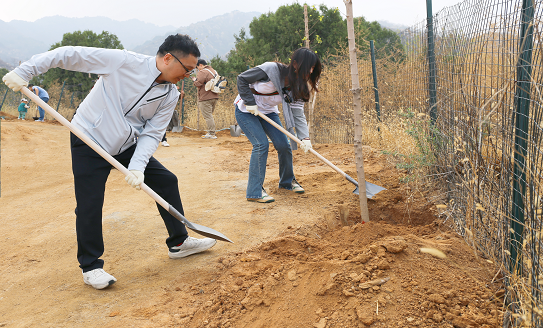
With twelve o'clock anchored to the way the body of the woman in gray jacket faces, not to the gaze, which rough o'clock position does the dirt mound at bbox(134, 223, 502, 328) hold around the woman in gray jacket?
The dirt mound is roughly at 1 o'clock from the woman in gray jacket.

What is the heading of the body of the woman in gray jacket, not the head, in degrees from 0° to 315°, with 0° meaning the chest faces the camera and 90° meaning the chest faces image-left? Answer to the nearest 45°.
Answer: approximately 315°

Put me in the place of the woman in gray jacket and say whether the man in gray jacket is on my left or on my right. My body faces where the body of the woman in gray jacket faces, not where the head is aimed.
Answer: on my right

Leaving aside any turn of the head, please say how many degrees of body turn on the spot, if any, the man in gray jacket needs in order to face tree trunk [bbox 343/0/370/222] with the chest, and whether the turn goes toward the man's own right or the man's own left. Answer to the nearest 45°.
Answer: approximately 45° to the man's own left

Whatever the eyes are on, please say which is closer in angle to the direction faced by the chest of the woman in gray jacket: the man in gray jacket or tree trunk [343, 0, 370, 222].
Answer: the tree trunk

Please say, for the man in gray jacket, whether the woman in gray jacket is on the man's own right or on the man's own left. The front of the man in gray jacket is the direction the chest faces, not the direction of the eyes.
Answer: on the man's own left

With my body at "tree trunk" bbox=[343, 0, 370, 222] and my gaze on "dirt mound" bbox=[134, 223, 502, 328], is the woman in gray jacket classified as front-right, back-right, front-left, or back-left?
back-right
